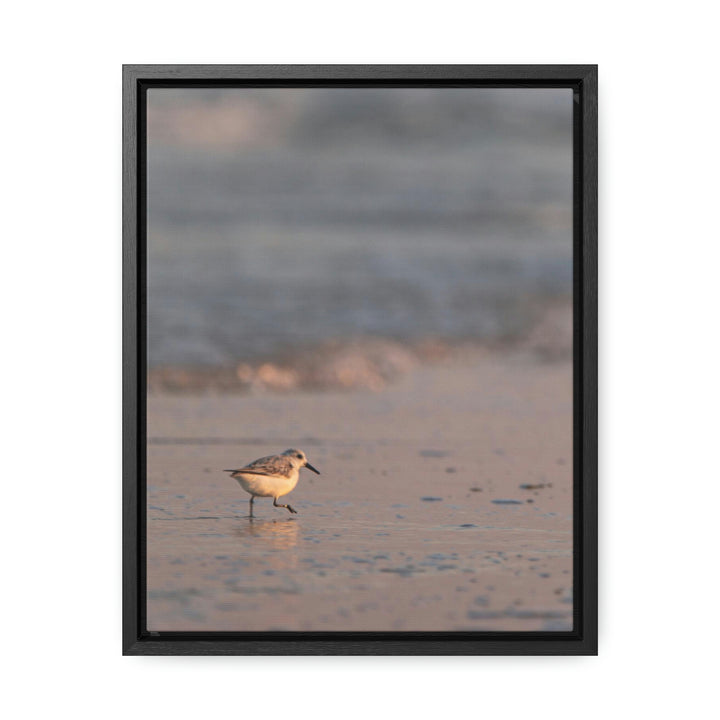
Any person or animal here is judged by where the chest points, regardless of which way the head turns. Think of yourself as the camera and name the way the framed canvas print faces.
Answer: facing the viewer
